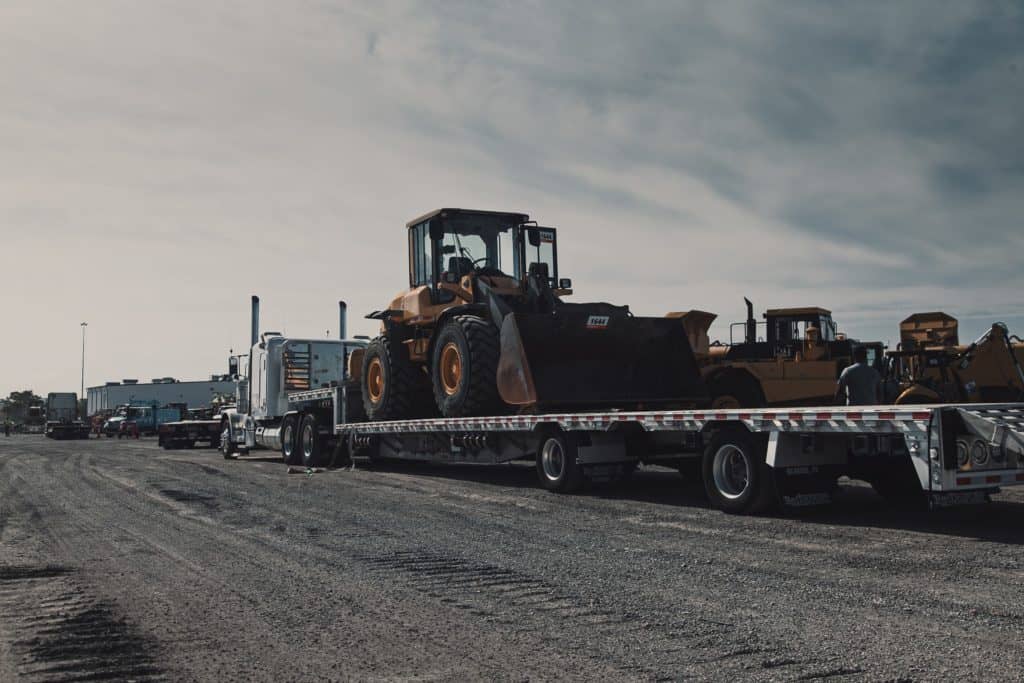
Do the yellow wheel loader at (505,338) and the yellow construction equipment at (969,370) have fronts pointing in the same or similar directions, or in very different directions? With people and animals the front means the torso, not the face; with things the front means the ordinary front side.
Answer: same or similar directions

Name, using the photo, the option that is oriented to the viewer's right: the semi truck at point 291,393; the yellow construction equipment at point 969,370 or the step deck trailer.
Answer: the yellow construction equipment

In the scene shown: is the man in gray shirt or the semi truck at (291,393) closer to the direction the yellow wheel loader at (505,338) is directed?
the man in gray shirt

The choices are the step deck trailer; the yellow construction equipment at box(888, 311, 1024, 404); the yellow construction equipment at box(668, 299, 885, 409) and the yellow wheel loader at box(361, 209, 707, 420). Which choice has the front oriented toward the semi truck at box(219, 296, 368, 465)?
the step deck trailer

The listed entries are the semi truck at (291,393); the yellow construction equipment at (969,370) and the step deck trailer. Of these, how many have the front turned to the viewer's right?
1

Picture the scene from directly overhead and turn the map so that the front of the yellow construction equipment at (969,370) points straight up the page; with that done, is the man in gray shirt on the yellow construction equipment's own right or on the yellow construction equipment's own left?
on the yellow construction equipment's own right

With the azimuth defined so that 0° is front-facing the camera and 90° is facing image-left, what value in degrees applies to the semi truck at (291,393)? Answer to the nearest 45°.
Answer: approximately 135°

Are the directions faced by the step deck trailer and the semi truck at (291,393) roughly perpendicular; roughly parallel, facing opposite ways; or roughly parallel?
roughly parallel

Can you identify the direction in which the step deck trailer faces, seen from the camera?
facing away from the viewer and to the left of the viewer

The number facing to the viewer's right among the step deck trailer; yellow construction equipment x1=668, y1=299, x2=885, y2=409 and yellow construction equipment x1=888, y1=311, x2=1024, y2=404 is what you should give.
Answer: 2

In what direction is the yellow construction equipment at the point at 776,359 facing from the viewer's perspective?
to the viewer's right

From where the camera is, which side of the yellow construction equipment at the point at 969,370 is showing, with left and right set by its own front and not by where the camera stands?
right

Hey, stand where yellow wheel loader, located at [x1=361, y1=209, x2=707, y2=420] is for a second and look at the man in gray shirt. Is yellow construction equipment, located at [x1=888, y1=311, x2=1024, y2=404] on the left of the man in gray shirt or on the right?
left

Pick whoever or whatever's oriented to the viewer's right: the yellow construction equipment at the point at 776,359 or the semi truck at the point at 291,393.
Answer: the yellow construction equipment
